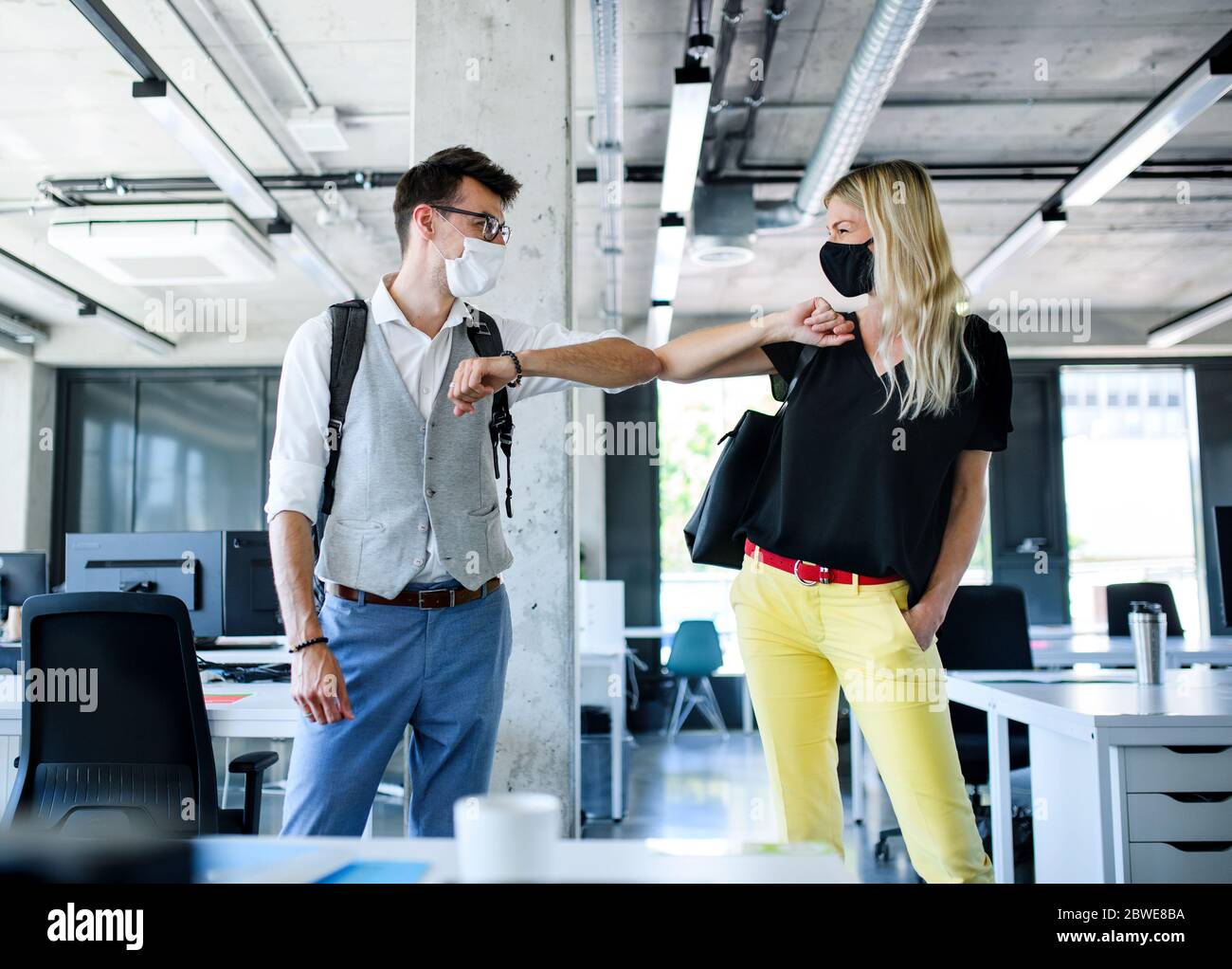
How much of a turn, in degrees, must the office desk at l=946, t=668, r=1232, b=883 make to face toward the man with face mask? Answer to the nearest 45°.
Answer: approximately 45° to its right

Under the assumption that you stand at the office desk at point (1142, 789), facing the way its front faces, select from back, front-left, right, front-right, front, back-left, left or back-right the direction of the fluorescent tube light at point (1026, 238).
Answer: back

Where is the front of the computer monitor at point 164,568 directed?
away from the camera

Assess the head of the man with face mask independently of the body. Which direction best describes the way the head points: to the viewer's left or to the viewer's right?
to the viewer's right

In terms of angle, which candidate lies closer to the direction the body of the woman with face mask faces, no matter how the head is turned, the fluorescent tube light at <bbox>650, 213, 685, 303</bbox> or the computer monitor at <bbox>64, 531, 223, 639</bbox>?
the computer monitor

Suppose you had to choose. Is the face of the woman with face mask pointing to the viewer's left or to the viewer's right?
to the viewer's left

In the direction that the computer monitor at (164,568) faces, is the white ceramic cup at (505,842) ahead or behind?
behind

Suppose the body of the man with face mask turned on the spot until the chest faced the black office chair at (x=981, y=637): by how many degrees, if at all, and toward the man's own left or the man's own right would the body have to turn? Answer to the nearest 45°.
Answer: approximately 90° to the man's own left
